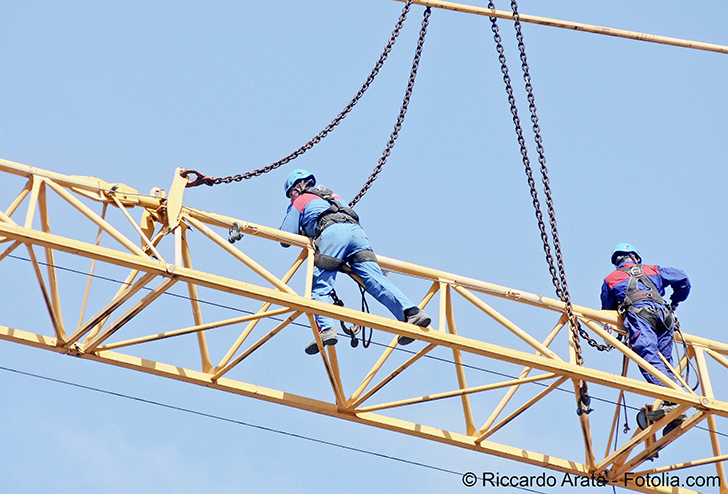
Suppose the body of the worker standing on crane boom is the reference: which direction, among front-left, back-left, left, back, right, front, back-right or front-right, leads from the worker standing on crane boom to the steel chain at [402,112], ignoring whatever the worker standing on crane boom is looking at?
back-left

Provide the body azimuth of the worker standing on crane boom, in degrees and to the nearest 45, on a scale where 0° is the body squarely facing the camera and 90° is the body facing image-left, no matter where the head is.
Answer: approximately 180°

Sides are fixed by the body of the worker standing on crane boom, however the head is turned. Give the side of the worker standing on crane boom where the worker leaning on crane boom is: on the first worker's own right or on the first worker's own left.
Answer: on the first worker's own left

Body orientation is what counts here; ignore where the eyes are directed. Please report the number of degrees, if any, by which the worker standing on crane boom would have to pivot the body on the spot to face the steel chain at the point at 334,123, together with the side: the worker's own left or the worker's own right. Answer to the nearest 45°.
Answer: approximately 135° to the worker's own left

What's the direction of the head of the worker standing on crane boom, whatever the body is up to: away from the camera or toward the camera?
away from the camera
